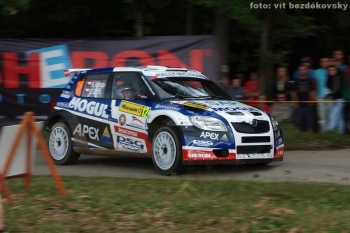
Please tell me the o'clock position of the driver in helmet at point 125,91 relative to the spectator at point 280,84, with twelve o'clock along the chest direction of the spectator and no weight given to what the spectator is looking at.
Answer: The driver in helmet is roughly at 1 o'clock from the spectator.

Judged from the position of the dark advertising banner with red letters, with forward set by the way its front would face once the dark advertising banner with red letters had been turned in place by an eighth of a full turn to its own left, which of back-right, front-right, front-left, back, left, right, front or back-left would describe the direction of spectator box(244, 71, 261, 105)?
front-left

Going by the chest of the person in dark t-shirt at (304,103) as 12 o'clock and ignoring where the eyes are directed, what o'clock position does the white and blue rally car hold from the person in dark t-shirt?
The white and blue rally car is roughly at 1 o'clock from the person in dark t-shirt.

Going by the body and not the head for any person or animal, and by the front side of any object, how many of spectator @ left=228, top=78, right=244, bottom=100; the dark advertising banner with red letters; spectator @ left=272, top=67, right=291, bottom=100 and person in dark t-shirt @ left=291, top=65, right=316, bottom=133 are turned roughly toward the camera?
4

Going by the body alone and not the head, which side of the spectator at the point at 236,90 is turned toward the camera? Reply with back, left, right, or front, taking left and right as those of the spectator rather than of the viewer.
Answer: front

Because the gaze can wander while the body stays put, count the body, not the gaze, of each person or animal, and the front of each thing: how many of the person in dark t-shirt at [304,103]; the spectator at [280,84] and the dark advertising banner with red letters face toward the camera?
3

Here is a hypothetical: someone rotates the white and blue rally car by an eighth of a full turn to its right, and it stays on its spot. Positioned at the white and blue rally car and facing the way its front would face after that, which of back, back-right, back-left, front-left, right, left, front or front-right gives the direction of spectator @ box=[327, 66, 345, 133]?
back-left

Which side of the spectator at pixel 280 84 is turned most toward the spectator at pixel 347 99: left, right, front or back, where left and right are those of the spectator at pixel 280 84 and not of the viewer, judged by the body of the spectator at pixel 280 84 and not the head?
left

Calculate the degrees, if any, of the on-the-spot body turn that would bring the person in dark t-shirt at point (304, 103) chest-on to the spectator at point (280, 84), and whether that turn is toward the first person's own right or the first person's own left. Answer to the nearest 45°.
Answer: approximately 135° to the first person's own right

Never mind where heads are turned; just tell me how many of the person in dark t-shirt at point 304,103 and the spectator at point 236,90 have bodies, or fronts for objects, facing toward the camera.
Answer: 2

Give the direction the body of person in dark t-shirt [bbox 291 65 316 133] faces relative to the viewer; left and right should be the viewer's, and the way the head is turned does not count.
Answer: facing the viewer

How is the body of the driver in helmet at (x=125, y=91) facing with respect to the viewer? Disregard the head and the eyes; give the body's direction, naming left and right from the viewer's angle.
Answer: facing the viewer and to the right of the viewer

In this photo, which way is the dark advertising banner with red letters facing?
toward the camera
